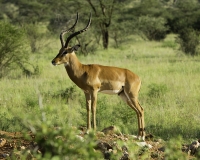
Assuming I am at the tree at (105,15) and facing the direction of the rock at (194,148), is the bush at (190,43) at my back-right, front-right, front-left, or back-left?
front-left

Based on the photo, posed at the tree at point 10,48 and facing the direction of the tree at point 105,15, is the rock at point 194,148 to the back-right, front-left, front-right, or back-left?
back-right

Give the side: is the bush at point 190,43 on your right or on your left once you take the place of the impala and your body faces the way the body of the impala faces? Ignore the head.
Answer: on your right

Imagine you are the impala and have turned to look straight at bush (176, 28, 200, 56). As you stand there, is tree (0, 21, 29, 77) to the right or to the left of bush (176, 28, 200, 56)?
left

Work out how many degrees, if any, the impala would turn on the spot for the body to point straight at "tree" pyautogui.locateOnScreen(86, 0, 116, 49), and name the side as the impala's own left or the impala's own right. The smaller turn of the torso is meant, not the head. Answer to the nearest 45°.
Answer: approximately 90° to the impala's own right

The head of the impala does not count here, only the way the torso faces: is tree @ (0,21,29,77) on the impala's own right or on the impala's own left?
on the impala's own right

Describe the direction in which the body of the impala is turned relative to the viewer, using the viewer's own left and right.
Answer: facing to the left of the viewer

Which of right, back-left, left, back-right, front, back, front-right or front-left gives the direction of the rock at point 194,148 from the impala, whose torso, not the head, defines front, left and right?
back-left

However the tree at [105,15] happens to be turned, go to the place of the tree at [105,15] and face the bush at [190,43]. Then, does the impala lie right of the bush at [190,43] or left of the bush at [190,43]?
right

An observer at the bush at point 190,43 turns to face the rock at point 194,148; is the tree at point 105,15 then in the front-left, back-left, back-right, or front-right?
back-right
